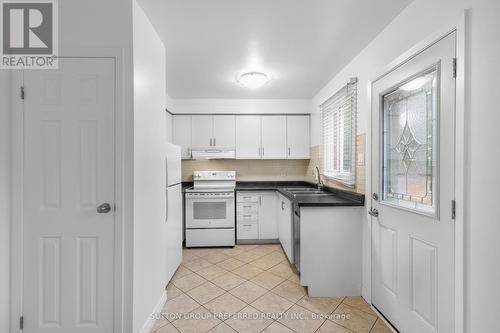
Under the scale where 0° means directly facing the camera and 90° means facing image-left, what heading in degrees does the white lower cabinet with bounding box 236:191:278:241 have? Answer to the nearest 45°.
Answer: approximately 0°

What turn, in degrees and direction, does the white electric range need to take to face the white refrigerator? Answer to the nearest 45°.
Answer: approximately 45° to its right
